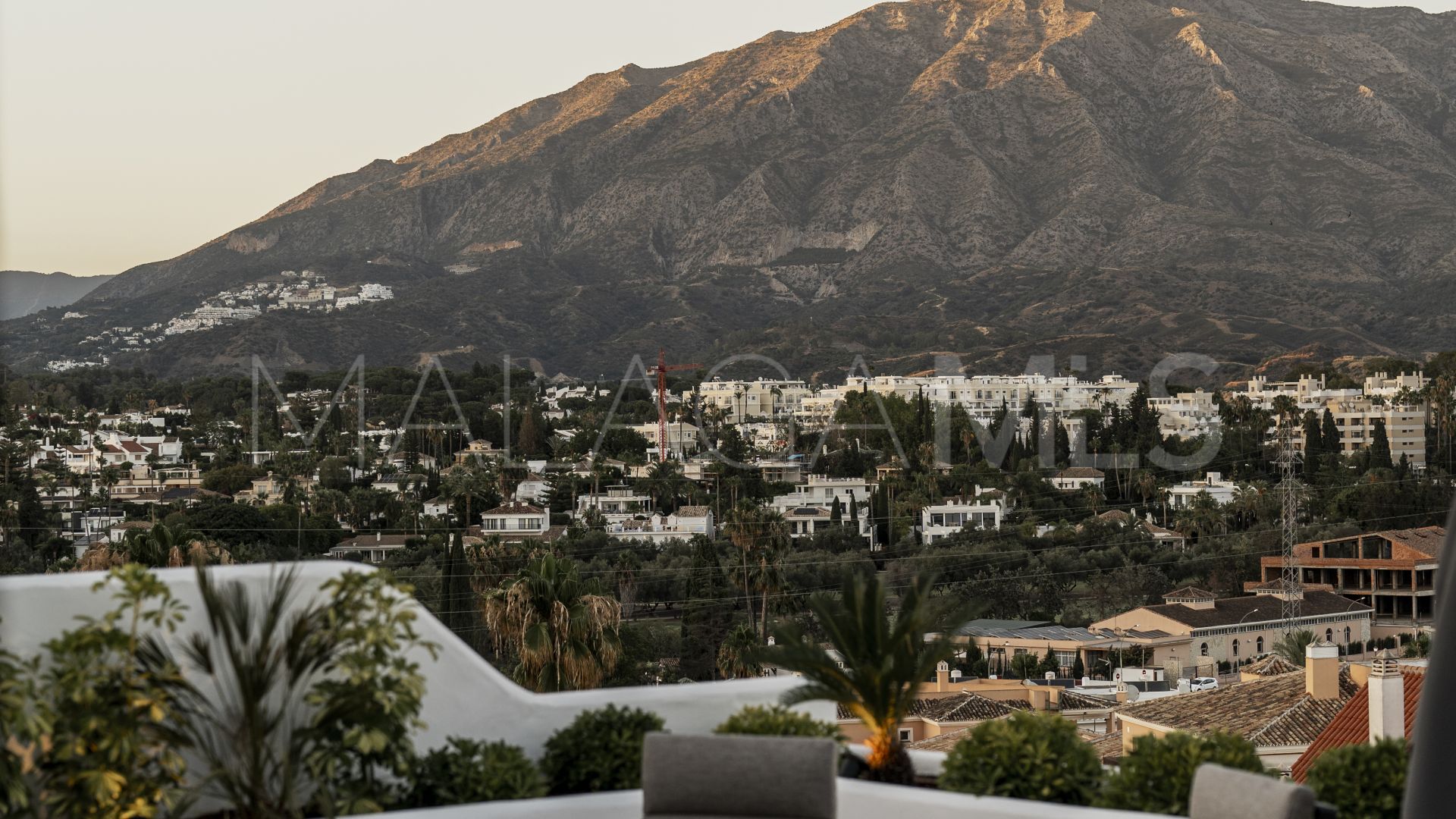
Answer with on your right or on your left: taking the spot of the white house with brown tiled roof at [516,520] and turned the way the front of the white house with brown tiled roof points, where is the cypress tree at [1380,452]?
on your left

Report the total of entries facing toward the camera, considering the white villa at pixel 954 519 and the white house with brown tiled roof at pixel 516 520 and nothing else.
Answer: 2

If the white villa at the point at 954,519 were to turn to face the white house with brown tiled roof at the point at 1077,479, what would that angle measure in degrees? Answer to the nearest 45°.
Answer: approximately 135° to its left

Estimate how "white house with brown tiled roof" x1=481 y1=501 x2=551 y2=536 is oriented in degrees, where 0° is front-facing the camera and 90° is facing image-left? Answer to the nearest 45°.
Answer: approximately 0°

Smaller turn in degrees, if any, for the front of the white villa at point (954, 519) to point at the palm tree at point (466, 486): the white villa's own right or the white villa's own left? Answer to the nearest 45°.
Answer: approximately 90° to the white villa's own right

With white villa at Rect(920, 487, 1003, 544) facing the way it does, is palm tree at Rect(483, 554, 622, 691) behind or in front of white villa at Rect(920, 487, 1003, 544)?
in front

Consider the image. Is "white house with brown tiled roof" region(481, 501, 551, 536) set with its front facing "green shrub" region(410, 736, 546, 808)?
yes

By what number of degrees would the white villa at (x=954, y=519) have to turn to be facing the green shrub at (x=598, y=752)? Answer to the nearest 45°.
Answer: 0° — it already faces it

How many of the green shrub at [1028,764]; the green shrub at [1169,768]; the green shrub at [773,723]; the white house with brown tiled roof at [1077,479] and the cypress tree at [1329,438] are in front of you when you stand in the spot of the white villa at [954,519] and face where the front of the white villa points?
3

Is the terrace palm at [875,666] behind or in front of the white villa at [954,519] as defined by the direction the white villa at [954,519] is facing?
in front

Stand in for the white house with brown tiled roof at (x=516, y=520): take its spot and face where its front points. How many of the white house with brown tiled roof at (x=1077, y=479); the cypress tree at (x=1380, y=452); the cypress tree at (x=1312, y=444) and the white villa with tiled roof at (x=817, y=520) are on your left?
4

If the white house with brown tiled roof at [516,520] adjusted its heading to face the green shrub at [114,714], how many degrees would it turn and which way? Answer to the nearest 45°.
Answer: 0° — it already faces it

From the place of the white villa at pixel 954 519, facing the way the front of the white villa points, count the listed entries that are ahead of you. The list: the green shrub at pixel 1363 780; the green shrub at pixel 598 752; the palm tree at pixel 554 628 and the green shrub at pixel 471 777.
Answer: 4
